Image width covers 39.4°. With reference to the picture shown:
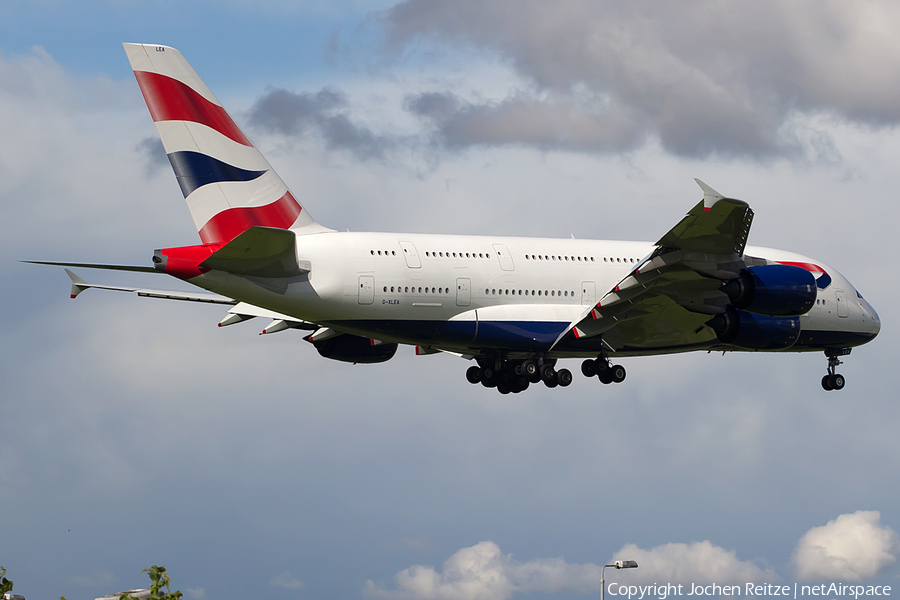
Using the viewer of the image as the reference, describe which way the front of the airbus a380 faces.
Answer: facing away from the viewer and to the right of the viewer
